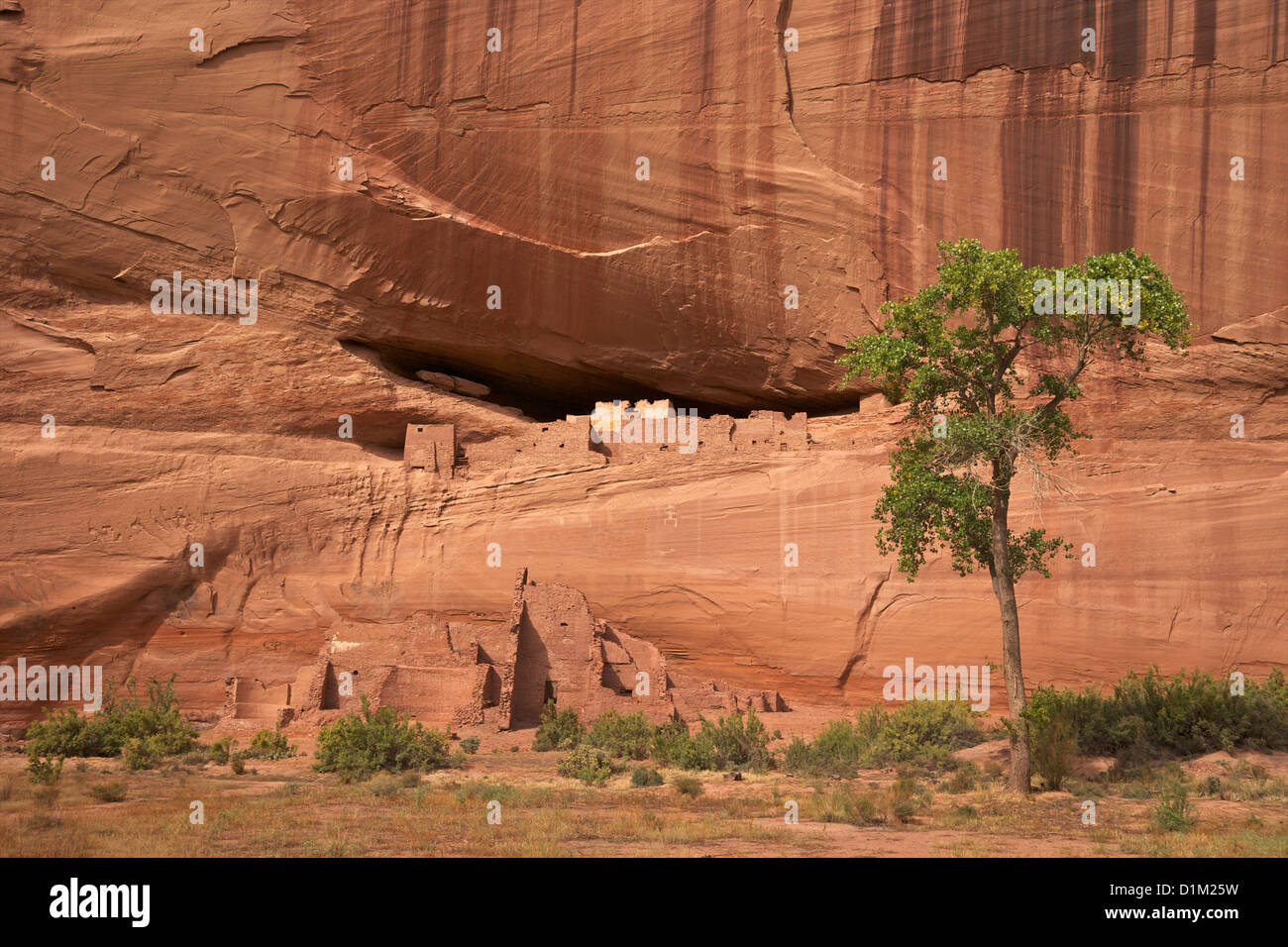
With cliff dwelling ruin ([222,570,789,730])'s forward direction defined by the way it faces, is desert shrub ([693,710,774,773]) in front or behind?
in front

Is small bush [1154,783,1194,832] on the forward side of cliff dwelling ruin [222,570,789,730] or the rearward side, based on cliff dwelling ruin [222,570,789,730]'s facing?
on the forward side

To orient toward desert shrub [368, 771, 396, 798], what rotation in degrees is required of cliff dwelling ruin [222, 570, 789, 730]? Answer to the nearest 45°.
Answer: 0° — it already faces it

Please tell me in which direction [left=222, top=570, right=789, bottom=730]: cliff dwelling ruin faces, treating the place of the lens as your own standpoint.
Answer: facing the viewer

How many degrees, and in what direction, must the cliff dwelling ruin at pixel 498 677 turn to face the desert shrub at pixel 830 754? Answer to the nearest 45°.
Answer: approximately 45° to its left

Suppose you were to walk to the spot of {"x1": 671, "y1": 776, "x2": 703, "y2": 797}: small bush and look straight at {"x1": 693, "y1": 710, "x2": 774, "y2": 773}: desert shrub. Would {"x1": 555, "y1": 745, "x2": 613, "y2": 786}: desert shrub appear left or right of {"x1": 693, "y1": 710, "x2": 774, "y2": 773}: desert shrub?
left

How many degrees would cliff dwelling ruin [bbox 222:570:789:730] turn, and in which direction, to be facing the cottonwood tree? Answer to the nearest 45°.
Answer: approximately 45° to its left

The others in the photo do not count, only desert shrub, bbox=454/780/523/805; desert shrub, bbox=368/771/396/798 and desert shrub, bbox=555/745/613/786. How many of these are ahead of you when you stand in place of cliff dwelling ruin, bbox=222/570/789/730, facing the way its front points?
3

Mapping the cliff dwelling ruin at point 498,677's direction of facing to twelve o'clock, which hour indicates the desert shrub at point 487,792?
The desert shrub is roughly at 12 o'clock from the cliff dwelling ruin.

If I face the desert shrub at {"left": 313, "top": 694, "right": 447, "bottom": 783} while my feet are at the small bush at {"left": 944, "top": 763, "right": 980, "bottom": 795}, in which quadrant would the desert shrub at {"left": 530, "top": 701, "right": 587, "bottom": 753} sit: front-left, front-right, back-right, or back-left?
front-right
